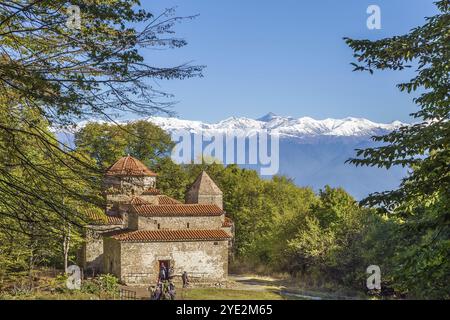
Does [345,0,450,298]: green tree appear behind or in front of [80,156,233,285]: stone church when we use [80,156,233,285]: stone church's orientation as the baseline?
in front

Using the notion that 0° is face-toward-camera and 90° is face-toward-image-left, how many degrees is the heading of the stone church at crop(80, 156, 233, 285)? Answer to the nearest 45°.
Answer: approximately 0°
